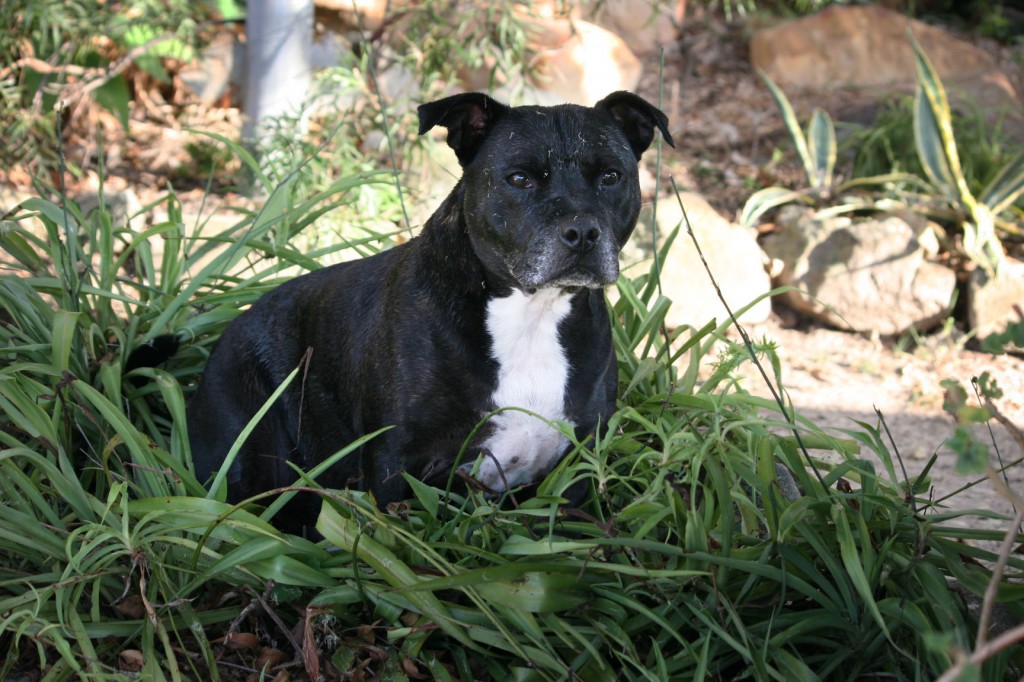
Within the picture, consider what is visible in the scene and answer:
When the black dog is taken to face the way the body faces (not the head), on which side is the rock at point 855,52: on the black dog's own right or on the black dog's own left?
on the black dog's own left

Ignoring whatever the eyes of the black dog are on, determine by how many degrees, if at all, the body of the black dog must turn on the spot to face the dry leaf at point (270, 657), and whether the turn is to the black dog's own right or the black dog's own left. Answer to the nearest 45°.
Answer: approximately 90° to the black dog's own right

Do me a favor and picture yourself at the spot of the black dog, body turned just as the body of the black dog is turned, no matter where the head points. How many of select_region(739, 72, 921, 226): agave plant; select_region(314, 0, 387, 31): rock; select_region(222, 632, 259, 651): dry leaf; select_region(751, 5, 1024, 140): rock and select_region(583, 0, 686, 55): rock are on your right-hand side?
1

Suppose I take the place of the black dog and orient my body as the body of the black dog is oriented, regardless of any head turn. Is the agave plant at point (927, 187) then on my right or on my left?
on my left

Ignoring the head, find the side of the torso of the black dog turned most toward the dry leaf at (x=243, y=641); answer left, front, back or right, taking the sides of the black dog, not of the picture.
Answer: right

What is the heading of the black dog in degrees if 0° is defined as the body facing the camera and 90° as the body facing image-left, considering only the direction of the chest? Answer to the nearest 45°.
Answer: approximately 315°

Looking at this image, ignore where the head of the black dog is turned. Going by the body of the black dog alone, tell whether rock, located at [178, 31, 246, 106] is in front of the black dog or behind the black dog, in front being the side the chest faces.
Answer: behind

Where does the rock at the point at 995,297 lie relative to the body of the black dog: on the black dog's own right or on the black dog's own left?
on the black dog's own left

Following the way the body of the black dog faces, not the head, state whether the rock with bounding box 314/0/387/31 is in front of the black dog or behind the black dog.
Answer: behind

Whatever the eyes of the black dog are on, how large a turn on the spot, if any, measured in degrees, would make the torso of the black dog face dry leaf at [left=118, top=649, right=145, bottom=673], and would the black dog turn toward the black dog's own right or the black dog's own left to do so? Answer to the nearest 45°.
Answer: approximately 90° to the black dog's own right

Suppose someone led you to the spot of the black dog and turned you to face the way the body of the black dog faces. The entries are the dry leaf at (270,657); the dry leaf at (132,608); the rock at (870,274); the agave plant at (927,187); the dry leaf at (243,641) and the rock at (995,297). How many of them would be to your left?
3

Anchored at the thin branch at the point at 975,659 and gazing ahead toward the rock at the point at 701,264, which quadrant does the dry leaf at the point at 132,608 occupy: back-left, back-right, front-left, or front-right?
front-left

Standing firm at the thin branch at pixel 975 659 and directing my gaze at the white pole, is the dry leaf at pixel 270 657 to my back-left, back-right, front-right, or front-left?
front-left

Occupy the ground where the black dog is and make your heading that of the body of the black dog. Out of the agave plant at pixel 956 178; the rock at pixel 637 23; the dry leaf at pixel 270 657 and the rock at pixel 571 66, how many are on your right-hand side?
1

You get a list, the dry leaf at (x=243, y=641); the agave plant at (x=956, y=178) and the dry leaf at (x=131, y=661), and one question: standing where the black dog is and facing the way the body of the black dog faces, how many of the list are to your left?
1

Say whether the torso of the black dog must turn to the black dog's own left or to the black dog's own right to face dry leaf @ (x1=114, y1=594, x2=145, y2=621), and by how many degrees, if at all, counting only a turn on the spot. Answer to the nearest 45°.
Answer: approximately 90° to the black dog's own right

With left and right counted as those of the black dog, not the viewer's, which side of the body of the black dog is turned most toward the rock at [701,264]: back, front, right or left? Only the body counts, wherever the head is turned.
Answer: left
